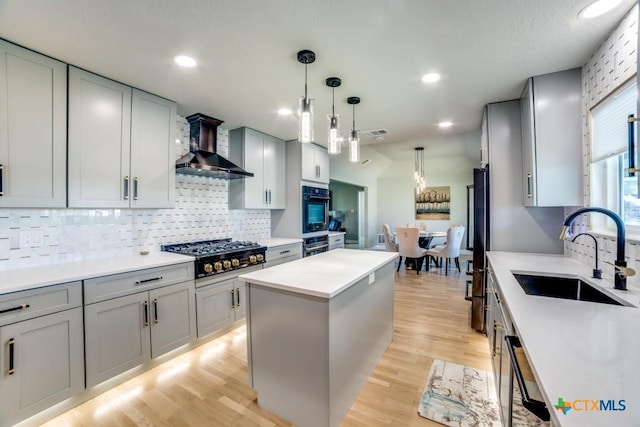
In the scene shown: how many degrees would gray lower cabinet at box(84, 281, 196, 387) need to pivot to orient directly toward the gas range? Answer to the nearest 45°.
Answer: approximately 90° to its left

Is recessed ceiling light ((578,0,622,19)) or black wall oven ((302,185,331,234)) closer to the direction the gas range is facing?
the recessed ceiling light

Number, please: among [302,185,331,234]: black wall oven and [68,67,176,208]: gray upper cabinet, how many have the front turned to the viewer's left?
0

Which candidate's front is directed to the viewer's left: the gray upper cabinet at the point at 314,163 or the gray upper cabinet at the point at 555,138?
the gray upper cabinet at the point at 555,138

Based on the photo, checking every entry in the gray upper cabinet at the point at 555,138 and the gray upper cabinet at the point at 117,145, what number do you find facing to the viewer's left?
1

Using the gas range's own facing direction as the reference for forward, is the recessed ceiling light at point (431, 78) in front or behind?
in front

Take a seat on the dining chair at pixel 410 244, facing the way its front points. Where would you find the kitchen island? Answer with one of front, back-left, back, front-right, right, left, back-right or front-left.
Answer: back-right

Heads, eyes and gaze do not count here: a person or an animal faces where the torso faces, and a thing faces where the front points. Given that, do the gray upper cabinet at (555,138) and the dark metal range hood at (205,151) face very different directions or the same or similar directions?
very different directions

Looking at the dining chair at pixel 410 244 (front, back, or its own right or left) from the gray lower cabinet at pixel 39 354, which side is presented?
back

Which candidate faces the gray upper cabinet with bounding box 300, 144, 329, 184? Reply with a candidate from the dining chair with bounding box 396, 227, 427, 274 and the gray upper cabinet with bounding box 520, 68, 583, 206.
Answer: the gray upper cabinet with bounding box 520, 68, 583, 206

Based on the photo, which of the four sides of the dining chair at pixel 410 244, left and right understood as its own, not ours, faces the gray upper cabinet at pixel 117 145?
back

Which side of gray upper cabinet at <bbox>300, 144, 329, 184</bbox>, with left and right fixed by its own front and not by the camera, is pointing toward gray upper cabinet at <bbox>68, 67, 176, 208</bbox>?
right

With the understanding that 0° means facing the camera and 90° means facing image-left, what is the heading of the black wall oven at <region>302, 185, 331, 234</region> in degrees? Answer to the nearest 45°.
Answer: approximately 315°
